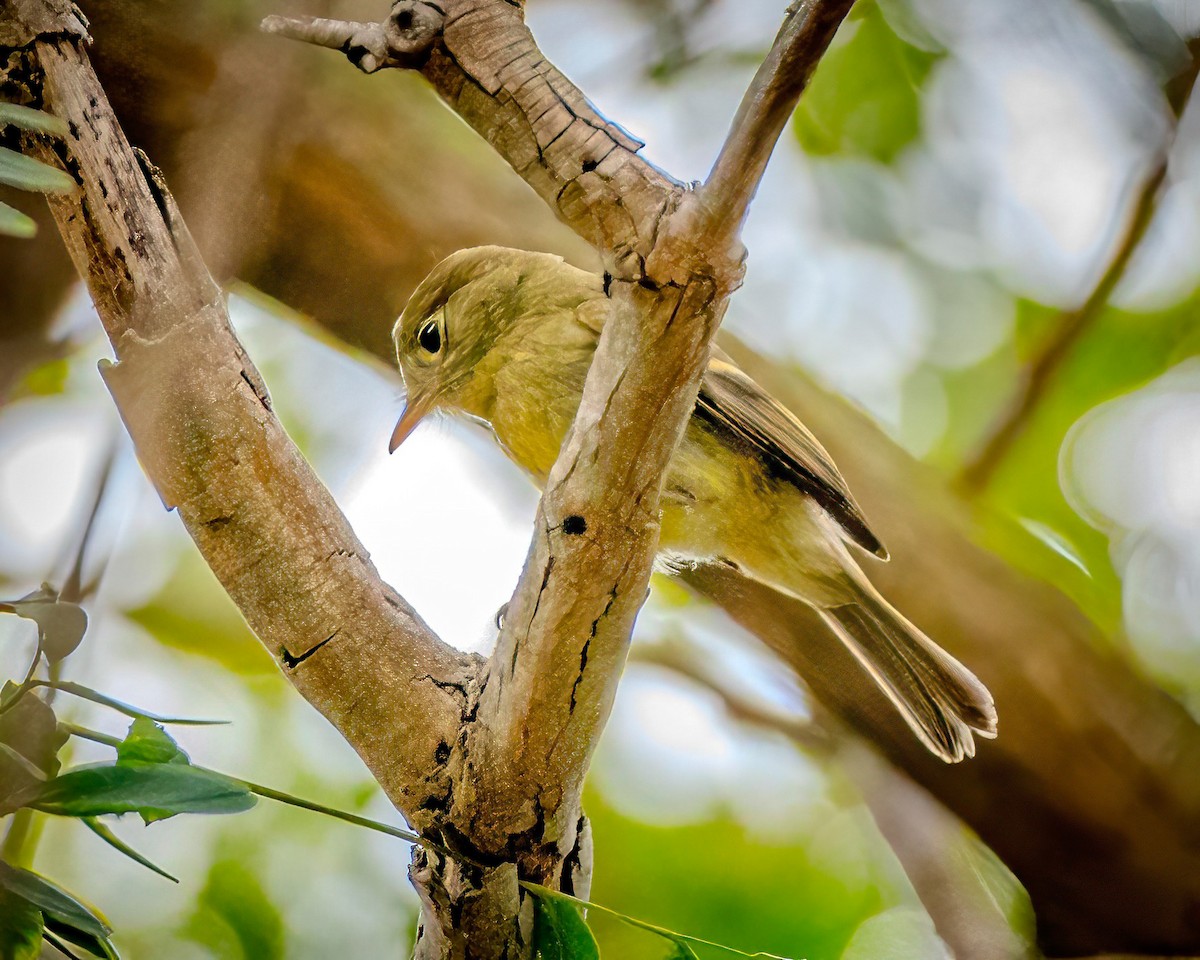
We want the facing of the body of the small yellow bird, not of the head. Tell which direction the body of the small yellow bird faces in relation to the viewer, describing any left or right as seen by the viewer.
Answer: facing to the left of the viewer

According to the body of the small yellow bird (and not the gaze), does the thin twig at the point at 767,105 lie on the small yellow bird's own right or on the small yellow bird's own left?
on the small yellow bird's own left

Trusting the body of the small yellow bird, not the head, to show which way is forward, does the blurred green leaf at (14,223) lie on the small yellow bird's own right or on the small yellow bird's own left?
on the small yellow bird's own left
